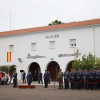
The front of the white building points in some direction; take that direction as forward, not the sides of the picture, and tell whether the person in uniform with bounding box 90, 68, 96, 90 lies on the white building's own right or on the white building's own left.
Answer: on the white building's own left

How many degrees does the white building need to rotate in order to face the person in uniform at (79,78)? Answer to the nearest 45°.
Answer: approximately 45° to its left

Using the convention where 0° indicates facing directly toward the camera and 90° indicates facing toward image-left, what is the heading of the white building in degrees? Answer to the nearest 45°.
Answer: approximately 45°
